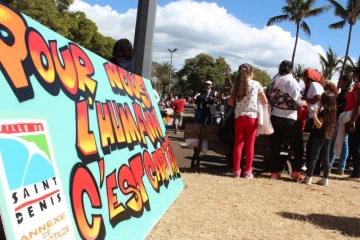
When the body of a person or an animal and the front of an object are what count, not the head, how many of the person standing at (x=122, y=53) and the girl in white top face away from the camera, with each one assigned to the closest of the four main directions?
2

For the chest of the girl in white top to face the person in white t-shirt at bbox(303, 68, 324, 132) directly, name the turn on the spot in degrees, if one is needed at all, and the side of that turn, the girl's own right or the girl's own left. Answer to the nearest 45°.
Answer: approximately 45° to the girl's own right

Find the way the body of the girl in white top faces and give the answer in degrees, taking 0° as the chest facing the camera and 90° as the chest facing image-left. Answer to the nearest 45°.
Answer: approximately 180°

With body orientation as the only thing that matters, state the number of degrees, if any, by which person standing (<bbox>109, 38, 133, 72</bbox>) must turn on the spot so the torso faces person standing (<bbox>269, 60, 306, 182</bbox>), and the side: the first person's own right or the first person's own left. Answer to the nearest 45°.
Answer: approximately 90° to the first person's own right

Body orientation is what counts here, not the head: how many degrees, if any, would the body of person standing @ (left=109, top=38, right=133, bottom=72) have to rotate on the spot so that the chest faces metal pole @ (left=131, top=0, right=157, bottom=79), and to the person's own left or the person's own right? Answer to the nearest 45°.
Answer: approximately 90° to the person's own right

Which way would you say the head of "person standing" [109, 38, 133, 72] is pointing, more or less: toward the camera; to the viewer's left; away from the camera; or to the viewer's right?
away from the camera

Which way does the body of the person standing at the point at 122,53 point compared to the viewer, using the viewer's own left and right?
facing away from the viewer

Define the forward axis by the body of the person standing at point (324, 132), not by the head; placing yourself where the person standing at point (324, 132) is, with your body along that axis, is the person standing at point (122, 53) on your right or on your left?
on your left

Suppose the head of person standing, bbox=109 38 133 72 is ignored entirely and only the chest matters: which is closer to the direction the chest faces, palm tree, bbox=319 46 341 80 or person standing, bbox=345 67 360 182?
the palm tree

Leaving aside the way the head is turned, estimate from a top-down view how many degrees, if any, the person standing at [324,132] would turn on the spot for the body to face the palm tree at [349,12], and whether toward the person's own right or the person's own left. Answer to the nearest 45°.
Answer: approximately 45° to the person's own right
